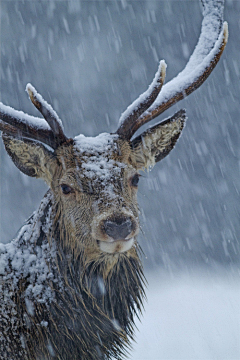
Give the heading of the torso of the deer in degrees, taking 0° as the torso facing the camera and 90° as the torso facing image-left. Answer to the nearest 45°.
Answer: approximately 315°
